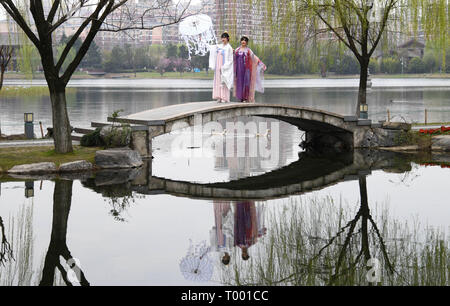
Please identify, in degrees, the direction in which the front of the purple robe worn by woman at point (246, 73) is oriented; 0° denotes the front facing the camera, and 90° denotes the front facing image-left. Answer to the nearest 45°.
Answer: approximately 0°

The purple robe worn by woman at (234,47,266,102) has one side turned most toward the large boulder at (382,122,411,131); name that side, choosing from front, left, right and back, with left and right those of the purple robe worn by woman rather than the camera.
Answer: left

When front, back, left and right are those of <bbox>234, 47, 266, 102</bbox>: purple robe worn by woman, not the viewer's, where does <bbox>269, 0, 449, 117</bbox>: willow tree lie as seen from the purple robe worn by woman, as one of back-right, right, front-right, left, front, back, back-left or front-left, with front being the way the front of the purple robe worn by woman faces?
back-left

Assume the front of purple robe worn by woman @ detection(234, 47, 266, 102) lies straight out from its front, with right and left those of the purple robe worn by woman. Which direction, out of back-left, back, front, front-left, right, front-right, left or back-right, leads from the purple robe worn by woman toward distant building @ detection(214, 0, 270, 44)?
back

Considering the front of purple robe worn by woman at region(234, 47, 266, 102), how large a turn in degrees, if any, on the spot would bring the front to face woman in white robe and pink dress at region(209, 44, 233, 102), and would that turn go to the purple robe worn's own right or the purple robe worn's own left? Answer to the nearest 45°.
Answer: approximately 45° to the purple robe worn's own right

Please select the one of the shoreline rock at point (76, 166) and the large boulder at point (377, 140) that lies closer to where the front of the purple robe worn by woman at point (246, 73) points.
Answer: the shoreline rock

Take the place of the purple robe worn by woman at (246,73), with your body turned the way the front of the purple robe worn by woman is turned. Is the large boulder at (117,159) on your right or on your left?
on your right

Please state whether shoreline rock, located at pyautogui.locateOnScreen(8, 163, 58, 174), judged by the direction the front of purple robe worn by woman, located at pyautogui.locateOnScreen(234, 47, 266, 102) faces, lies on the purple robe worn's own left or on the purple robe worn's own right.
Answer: on the purple robe worn's own right

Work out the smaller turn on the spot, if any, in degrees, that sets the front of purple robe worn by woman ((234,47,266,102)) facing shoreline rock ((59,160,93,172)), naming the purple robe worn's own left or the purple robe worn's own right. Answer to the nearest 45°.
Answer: approximately 45° to the purple robe worn's own right
